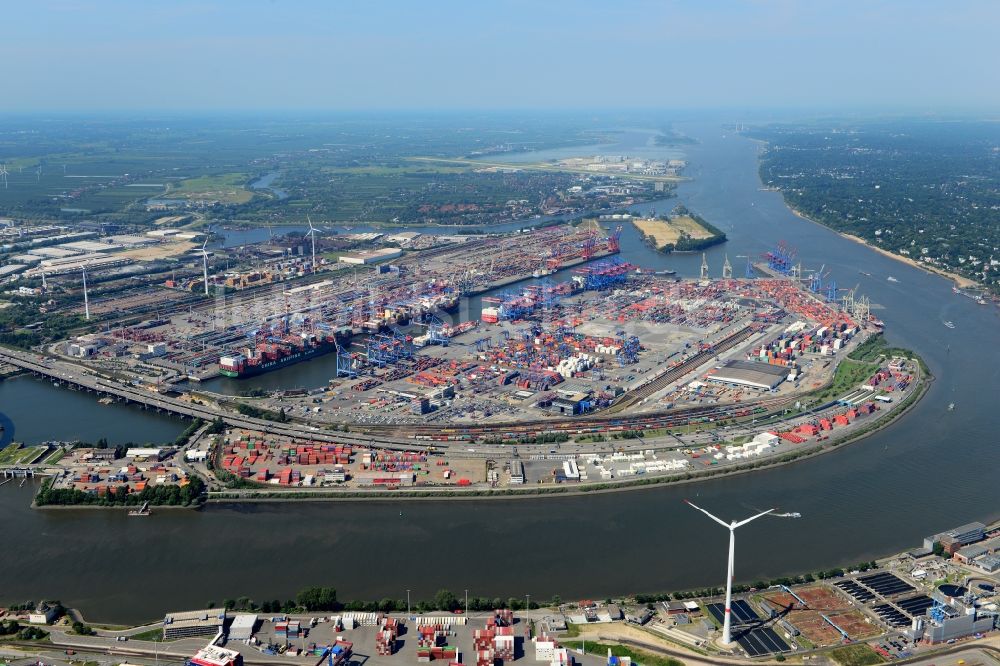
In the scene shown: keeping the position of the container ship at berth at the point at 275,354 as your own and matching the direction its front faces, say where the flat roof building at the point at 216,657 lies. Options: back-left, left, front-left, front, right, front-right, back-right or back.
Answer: back-right

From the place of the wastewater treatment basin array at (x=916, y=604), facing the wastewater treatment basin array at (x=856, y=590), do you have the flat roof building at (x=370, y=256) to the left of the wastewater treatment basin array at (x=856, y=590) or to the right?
right

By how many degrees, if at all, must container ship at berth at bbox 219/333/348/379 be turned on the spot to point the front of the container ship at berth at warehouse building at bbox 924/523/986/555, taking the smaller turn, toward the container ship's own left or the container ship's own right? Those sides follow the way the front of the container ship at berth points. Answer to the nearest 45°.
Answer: approximately 90° to the container ship's own right

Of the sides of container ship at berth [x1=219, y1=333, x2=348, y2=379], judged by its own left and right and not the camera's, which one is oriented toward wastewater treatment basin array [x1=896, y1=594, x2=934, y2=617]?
right

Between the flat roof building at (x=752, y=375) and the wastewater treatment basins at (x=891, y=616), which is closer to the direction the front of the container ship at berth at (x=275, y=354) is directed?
the flat roof building
